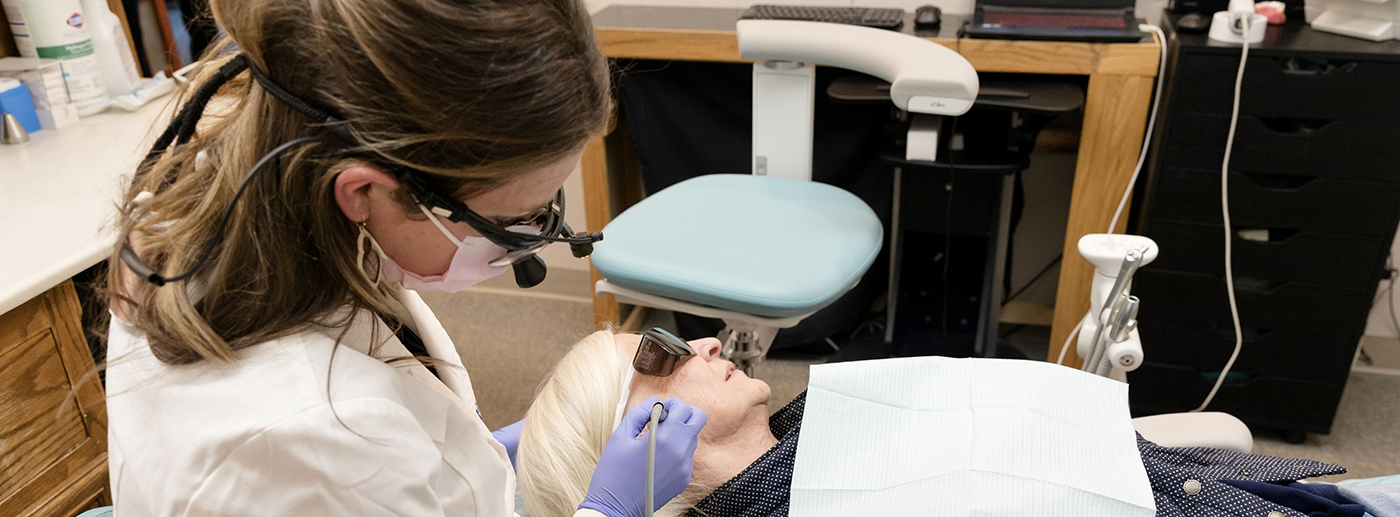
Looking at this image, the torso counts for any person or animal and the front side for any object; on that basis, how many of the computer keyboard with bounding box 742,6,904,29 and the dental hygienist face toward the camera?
1

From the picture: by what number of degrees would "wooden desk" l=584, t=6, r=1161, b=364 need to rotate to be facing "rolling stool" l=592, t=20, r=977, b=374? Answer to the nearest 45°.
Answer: approximately 45° to its right

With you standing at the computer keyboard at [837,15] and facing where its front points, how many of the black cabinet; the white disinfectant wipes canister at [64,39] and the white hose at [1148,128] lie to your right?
1

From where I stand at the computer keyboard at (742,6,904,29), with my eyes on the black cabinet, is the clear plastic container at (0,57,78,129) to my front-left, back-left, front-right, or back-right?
back-right

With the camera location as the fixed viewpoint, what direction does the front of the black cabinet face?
facing the viewer

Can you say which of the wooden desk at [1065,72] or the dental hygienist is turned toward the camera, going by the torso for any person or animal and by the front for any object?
the wooden desk

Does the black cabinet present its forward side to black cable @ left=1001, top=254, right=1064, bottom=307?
no

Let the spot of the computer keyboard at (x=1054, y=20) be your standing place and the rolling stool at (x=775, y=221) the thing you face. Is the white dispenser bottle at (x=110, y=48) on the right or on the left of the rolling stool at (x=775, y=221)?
right

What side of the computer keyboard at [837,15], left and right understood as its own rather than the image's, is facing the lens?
front

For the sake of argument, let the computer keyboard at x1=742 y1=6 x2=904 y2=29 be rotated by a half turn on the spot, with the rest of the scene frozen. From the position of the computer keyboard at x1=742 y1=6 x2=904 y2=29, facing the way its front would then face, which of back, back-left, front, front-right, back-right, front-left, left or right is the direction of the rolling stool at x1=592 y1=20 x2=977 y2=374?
back

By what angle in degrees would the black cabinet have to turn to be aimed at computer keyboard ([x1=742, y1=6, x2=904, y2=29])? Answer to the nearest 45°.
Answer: approximately 90° to its right

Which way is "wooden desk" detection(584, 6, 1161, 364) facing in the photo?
toward the camera

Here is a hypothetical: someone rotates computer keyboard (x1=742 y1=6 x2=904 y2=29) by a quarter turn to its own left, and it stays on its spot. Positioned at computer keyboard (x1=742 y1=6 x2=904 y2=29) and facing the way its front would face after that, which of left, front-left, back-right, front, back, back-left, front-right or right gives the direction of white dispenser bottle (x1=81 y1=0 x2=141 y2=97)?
back

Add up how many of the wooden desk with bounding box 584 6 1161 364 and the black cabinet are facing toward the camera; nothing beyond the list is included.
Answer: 2
